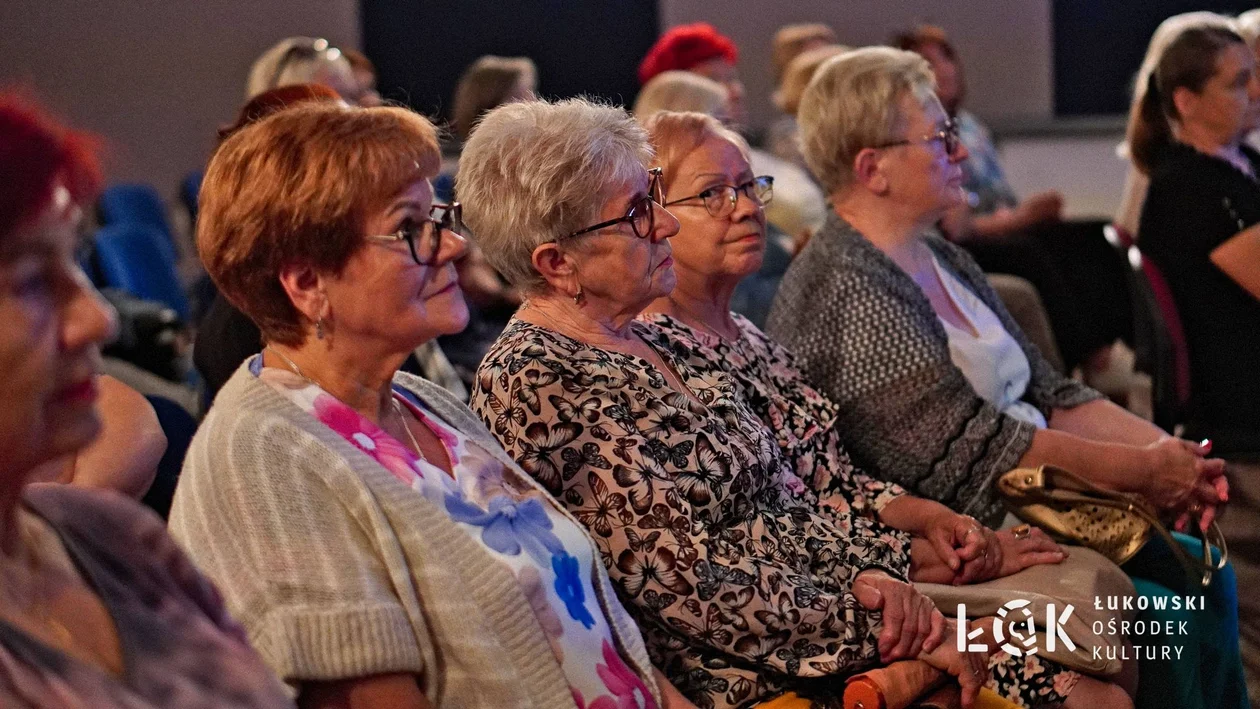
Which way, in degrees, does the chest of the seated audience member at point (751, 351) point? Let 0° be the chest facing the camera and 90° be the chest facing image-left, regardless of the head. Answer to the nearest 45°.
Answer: approximately 315°

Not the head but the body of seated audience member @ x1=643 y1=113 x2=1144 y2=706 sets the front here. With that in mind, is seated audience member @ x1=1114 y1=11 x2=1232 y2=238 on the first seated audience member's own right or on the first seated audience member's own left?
on the first seated audience member's own left

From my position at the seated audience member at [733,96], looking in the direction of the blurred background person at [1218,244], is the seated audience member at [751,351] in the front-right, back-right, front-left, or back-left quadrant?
front-right

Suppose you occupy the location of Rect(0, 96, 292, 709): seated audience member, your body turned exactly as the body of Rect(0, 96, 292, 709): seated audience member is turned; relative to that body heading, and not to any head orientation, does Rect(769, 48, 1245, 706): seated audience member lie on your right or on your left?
on your left

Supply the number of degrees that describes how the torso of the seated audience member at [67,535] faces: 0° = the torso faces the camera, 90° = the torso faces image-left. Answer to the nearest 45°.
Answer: approximately 315°

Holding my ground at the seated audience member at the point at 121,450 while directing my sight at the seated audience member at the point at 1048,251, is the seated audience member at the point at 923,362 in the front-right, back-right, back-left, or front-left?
front-right
